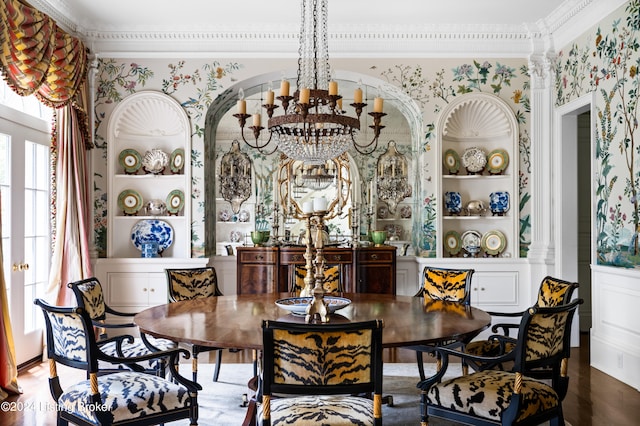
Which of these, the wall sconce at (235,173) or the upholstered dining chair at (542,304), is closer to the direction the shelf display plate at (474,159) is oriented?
the upholstered dining chair

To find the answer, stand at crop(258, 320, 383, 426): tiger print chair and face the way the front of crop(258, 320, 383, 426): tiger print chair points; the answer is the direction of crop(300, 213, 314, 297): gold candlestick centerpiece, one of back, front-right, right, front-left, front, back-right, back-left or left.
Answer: front

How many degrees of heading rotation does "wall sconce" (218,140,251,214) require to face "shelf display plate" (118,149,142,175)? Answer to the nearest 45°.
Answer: approximately 90° to its right

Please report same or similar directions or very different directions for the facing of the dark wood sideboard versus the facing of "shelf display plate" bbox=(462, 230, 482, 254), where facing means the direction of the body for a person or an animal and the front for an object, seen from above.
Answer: same or similar directions

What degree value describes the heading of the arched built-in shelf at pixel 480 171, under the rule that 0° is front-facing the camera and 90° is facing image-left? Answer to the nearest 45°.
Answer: approximately 0°

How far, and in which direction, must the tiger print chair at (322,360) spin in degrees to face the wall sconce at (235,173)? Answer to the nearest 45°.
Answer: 0° — it already faces it

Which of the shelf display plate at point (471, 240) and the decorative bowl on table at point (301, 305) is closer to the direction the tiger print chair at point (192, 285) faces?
the decorative bowl on table

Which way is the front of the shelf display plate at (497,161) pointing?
toward the camera

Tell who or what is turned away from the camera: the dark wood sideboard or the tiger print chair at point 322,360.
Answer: the tiger print chair

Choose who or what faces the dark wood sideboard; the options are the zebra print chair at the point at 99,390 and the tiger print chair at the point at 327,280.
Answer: the zebra print chair

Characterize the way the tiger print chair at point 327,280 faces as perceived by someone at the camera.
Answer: facing the viewer

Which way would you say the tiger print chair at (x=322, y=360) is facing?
away from the camera

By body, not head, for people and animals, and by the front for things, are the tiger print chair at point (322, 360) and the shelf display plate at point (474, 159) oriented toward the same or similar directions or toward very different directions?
very different directions

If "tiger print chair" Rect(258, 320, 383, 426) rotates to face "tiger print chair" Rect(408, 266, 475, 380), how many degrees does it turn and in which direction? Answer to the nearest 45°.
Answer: approximately 45° to its right

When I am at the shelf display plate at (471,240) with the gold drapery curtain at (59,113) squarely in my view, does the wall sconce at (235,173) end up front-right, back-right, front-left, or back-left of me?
front-right

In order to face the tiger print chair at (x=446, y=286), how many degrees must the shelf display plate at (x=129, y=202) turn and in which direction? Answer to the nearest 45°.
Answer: approximately 45° to its left

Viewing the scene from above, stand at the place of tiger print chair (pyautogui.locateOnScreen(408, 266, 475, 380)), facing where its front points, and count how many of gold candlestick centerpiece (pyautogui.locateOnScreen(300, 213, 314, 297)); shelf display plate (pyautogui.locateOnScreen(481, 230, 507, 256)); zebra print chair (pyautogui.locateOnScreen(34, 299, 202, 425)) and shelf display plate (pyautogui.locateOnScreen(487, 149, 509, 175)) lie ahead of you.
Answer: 2

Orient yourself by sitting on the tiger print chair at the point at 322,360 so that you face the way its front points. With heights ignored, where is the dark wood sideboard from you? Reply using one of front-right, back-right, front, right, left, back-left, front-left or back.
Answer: front

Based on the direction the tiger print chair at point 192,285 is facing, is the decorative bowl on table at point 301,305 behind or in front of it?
in front

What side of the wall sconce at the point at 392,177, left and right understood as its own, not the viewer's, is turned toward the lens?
front

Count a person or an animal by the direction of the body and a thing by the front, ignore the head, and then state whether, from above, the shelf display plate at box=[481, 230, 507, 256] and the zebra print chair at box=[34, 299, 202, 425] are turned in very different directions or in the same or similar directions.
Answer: very different directions
